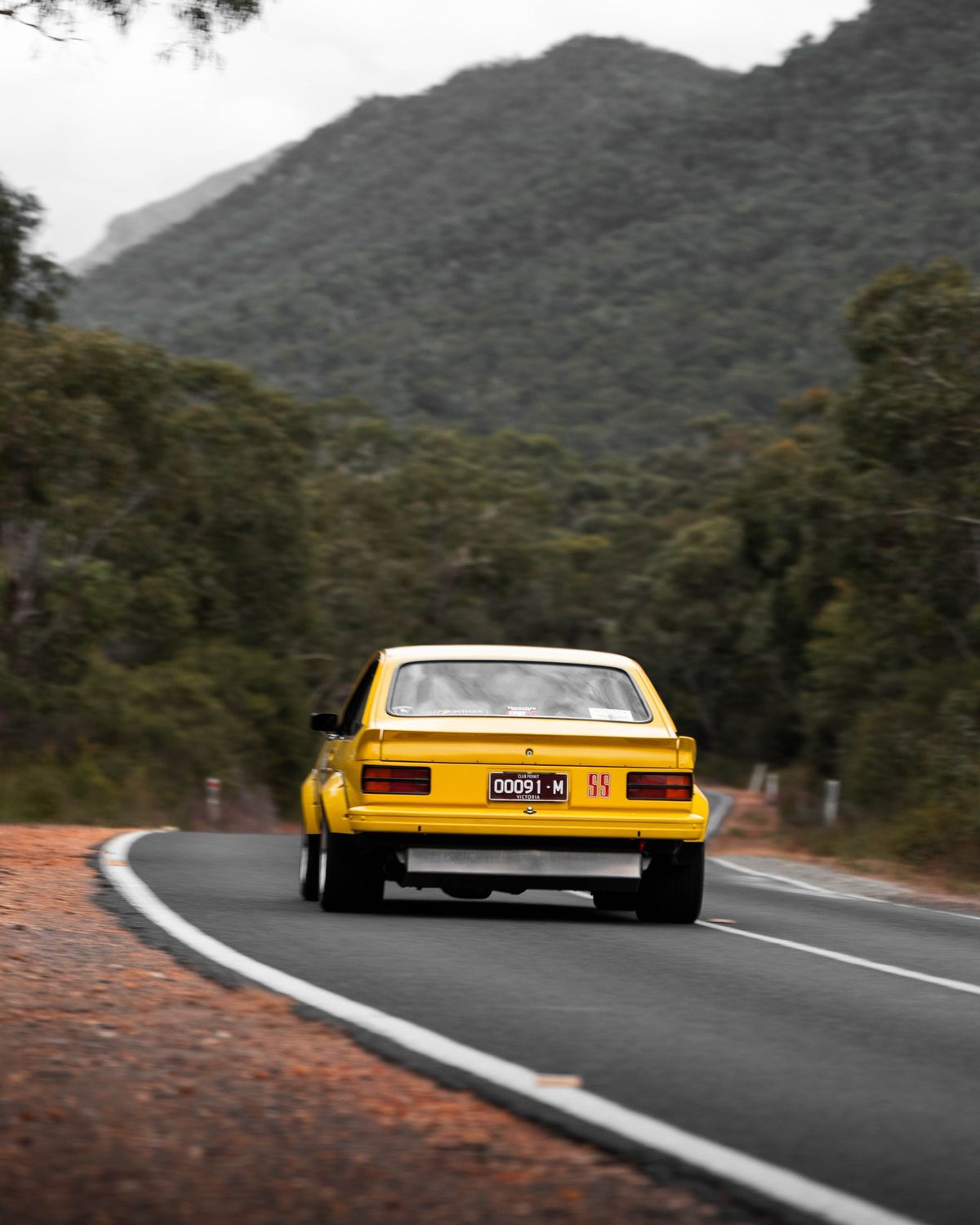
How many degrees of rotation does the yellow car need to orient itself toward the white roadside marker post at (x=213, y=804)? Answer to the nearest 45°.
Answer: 0° — it already faces it

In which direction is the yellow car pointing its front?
away from the camera
